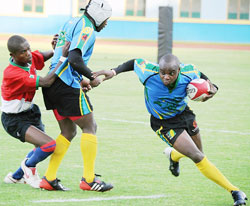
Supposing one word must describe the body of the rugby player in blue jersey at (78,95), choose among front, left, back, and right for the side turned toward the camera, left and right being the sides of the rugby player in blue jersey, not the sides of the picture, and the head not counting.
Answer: right

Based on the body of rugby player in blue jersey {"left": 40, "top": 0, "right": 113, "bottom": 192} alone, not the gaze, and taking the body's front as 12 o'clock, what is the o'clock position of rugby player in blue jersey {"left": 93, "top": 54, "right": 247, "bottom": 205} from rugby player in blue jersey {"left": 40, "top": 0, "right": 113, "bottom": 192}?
rugby player in blue jersey {"left": 93, "top": 54, "right": 247, "bottom": 205} is roughly at 12 o'clock from rugby player in blue jersey {"left": 40, "top": 0, "right": 113, "bottom": 192}.

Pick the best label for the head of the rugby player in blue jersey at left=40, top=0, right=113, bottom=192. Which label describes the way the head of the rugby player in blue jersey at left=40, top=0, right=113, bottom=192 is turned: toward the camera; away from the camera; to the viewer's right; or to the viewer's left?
to the viewer's right
